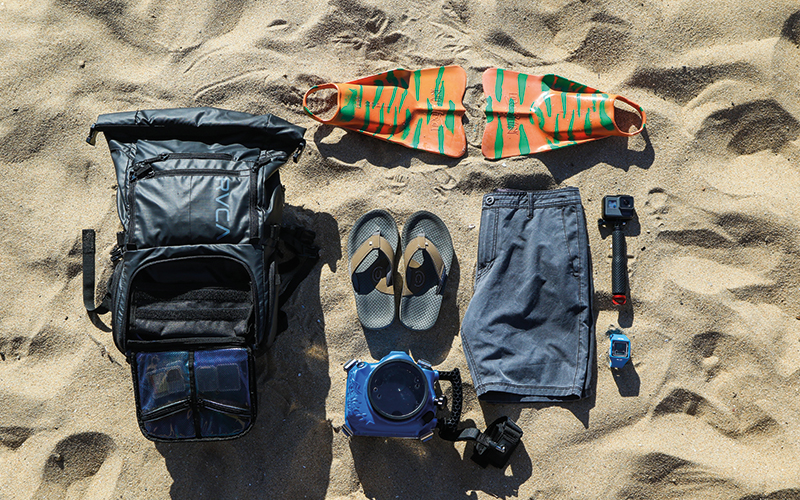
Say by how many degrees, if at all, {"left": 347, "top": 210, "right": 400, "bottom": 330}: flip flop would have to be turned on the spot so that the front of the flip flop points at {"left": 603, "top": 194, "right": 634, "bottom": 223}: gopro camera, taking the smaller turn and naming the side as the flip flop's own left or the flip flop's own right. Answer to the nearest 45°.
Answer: approximately 90° to the flip flop's own right

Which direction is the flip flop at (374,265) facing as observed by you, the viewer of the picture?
facing away from the viewer

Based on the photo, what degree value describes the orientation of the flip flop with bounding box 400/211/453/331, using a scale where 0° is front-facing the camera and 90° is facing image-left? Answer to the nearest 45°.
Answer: approximately 180°

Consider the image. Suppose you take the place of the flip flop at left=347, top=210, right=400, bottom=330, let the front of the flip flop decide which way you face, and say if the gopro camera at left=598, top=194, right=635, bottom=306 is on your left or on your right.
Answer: on your right

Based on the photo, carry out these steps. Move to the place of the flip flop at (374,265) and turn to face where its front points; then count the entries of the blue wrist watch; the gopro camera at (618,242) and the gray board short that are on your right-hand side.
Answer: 3

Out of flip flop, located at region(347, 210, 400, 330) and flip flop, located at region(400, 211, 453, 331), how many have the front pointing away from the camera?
2

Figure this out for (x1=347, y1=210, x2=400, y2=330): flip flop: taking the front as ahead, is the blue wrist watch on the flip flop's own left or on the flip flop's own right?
on the flip flop's own right

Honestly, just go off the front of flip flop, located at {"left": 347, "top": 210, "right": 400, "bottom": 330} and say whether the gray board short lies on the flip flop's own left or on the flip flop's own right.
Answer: on the flip flop's own right

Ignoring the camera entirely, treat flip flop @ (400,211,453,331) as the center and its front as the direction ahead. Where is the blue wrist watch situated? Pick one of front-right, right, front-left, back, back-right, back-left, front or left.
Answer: right

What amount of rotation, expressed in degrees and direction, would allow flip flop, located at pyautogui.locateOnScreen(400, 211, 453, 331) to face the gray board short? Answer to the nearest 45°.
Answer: approximately 90° to its right
